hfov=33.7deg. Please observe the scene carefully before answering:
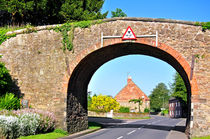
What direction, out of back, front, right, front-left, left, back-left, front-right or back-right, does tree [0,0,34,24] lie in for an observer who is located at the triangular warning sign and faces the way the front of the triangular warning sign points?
back-right

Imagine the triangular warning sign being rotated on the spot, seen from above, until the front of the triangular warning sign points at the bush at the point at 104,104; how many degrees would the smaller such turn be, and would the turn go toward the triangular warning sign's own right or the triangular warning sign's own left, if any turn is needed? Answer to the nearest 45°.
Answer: approximately 180°

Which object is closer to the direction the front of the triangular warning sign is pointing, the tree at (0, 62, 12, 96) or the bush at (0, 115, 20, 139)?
the bush

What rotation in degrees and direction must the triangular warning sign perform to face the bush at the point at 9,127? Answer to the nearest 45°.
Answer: approximately 45° to its right

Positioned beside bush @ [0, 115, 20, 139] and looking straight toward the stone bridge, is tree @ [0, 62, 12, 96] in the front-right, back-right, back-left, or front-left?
front-left

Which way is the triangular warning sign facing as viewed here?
toward the camera

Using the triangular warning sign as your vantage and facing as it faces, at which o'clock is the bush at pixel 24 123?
The bush is roughly at 2 o'clock from the triangular warning sign.

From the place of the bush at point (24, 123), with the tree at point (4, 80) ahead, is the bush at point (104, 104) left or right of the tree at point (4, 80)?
right

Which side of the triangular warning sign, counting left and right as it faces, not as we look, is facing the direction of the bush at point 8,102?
right

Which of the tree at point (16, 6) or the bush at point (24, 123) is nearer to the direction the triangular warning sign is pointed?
the bush

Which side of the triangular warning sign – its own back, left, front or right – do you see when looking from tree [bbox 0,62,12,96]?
right

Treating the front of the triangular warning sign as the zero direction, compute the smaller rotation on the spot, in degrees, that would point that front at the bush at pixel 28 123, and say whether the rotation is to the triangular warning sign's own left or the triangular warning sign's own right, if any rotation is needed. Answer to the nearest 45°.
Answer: approximately 45° to the triangular warning sign's own right
